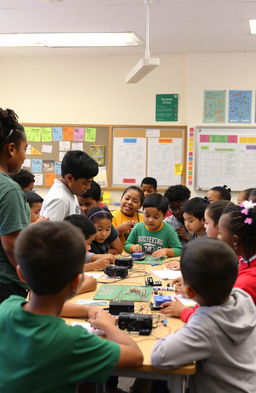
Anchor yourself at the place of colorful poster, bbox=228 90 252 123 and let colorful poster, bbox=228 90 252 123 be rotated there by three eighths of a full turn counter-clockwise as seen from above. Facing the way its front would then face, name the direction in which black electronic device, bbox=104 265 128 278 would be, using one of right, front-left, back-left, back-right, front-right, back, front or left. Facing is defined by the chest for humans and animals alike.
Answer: back-right

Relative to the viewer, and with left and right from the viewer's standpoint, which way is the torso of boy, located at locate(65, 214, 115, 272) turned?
facing to the right of the viewer

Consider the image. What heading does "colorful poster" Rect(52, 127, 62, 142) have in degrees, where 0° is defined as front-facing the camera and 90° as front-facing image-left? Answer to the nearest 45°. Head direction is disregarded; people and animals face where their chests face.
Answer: approximately 0°

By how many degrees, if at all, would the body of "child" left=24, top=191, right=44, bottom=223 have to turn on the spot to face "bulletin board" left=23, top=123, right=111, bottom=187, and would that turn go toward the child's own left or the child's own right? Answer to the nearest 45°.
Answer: approximately 90° to the child's own left

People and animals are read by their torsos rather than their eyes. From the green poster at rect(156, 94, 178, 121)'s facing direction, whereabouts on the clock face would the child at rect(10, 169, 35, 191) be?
The child is roughly at 1 o'clock from the green poster.

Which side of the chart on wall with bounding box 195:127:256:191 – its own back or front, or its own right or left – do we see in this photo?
front

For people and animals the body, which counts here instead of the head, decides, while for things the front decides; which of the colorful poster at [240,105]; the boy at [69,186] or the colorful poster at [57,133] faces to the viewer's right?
the boy

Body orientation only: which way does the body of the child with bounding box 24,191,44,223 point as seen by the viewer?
to the viewer's right

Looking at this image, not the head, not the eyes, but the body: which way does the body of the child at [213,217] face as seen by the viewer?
to the viewer's left

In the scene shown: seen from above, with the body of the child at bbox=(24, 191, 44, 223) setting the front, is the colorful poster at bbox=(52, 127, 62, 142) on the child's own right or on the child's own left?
on the child's own left

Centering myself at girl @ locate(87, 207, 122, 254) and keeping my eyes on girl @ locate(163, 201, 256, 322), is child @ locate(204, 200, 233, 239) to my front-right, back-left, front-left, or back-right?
front-left

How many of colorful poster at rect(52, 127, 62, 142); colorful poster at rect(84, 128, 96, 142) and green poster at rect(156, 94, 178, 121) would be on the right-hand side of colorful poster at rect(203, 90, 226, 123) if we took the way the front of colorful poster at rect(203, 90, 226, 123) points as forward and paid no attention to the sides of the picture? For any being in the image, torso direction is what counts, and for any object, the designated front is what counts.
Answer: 3

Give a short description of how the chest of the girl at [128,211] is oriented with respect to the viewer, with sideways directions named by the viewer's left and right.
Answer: facing the viewer

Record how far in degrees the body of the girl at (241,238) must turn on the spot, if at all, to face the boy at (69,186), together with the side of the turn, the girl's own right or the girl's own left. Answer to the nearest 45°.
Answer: approximately 45° to the girl's own right

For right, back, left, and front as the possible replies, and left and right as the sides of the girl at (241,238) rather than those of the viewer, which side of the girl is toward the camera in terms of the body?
left
